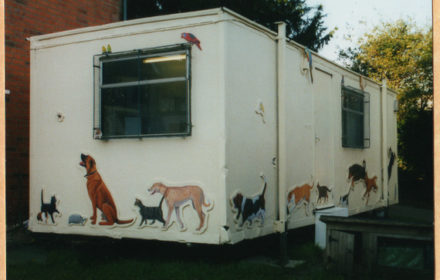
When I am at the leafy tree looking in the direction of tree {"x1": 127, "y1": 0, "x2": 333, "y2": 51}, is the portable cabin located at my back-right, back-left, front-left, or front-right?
front-left

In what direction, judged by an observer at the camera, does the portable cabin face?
facing the viewer and to the right of the viewer

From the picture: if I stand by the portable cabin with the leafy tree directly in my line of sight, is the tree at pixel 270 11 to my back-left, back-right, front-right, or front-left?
front-left

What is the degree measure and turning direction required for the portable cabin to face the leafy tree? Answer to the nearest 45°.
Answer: approximately 90° to its left

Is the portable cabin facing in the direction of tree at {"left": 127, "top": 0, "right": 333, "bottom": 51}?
no
